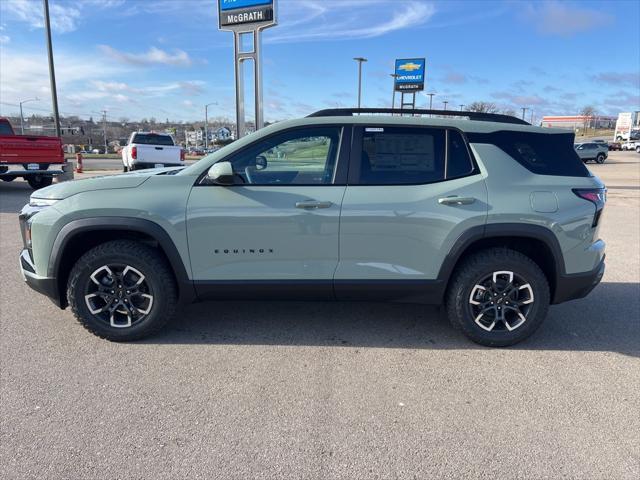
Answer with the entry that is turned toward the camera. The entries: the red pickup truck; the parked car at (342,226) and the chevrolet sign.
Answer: the chevrolet sign

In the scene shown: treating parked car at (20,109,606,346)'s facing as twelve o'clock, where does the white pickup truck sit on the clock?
The white pickup truck is roughly at 2 o'clock from the parked car.

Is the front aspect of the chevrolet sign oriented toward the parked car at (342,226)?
yes

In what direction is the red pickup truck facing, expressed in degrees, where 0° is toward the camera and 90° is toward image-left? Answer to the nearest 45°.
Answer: approximately 135°

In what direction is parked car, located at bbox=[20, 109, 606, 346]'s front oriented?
to the viewer's left

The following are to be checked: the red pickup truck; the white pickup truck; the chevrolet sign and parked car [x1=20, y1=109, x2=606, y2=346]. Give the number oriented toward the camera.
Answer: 1

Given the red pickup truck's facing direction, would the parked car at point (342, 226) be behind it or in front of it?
behind

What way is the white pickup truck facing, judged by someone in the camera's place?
facing away from the viewer and to the left of the viewer
